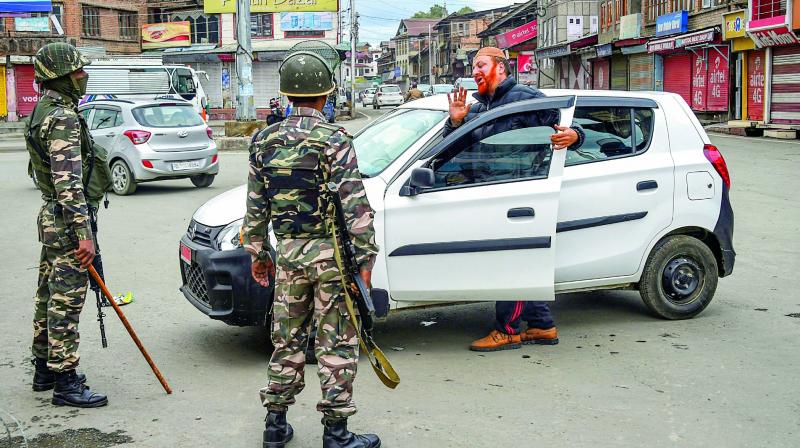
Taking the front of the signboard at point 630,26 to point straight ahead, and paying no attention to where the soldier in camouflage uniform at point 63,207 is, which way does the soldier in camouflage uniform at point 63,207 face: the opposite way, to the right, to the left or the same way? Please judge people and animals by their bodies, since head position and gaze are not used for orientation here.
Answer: the opposite way

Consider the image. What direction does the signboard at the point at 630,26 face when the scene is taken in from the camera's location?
facing the viewer and to the left of the viewer

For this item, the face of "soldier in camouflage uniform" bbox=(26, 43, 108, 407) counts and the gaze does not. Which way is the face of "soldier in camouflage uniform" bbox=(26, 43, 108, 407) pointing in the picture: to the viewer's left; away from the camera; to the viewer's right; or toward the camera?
to the viewer's right

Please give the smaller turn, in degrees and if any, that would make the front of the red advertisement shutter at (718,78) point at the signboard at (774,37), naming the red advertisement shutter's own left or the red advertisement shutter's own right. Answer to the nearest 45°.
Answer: approximately 45° to the red advertisement shutter's own left

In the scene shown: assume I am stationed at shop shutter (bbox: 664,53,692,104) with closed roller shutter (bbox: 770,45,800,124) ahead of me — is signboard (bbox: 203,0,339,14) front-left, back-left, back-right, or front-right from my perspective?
back-right

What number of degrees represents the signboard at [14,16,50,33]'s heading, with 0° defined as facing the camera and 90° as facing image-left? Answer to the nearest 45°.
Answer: approximately 0°

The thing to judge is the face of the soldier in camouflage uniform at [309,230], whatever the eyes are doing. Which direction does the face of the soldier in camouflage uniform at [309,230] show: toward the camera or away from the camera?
away from the camera

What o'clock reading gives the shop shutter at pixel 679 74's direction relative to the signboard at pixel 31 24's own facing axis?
The shop shutter is roughly at 10 o'clock from the signboard.

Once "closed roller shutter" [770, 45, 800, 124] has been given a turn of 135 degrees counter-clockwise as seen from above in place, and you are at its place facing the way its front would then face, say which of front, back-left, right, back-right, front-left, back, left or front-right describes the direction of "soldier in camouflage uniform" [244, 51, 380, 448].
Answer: right

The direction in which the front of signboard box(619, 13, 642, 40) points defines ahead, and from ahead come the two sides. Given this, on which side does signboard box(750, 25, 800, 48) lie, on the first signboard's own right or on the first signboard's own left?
on the first signboard's own left

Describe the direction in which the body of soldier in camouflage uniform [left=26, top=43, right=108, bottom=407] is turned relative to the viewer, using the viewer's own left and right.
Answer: facing to the right of the viewer

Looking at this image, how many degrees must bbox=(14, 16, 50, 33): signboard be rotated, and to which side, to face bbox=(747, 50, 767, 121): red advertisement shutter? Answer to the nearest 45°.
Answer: approximately 45° to its left
